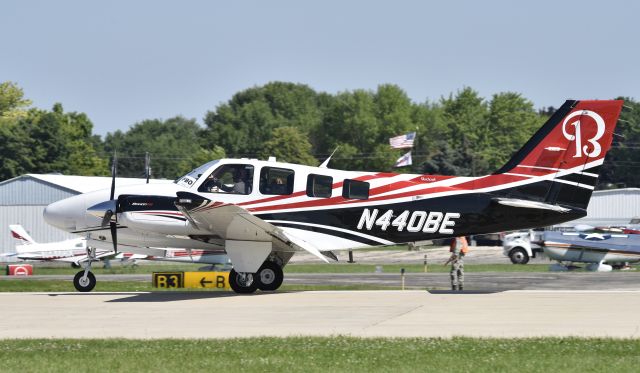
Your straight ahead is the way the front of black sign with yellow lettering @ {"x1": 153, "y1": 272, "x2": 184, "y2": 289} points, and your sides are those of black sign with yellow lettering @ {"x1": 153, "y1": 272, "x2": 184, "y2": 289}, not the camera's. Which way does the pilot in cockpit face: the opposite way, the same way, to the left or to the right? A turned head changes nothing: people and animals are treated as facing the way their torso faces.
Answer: to the right

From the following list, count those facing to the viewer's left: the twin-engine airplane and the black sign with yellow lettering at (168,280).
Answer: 1

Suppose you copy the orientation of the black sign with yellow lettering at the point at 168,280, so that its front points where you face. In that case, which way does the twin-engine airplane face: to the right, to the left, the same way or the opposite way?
to the right

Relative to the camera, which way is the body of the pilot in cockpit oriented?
to the viewer's left

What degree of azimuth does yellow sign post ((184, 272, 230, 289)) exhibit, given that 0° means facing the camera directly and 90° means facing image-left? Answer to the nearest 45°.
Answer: approximately 0°

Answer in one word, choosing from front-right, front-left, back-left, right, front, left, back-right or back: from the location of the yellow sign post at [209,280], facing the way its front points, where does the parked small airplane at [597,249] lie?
back-left

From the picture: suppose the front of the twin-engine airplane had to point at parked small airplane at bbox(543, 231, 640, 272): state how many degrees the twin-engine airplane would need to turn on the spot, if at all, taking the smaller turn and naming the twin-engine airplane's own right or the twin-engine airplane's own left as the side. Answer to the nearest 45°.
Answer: approximately 135° to the twin-engine airplane's own right

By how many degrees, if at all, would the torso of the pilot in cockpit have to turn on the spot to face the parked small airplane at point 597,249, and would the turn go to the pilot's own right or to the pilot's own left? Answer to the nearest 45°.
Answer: approximately 135° to the pilot's own right

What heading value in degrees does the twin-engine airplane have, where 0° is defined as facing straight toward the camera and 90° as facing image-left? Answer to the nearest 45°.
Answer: approximately 90°

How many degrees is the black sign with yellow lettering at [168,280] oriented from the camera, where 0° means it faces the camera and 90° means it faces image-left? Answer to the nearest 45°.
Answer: approximately 0°
